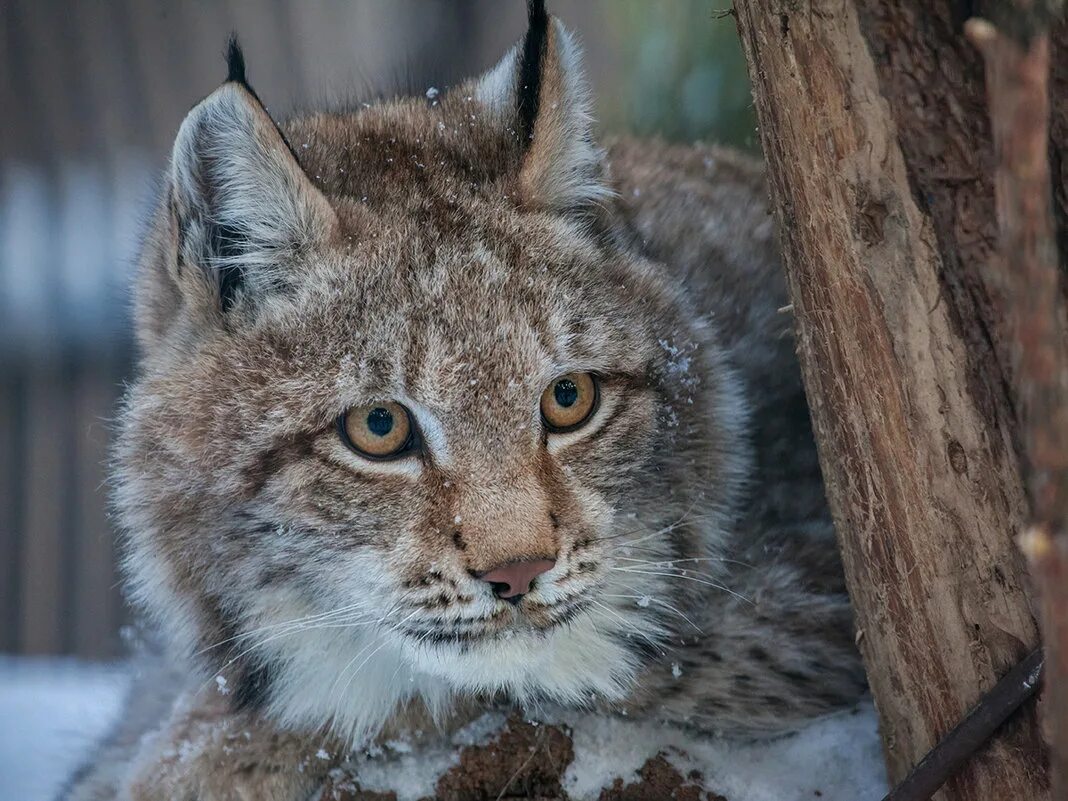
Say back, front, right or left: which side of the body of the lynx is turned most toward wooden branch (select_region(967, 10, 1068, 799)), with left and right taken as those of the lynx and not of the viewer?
left

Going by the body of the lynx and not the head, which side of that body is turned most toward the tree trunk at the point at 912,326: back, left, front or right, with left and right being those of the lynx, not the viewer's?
left

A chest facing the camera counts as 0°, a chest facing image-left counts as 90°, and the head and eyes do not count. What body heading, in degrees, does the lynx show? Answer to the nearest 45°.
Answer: approximately 45°
